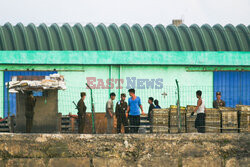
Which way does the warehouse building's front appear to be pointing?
toward the camera

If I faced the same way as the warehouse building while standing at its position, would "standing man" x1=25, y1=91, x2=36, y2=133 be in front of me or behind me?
in front

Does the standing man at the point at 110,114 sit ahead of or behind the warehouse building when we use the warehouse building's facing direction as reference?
ahead

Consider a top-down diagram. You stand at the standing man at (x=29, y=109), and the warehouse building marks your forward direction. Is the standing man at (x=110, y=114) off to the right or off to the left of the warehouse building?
right

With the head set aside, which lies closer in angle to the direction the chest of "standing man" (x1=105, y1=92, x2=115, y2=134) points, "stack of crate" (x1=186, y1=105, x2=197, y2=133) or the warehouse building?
the stack of crate
